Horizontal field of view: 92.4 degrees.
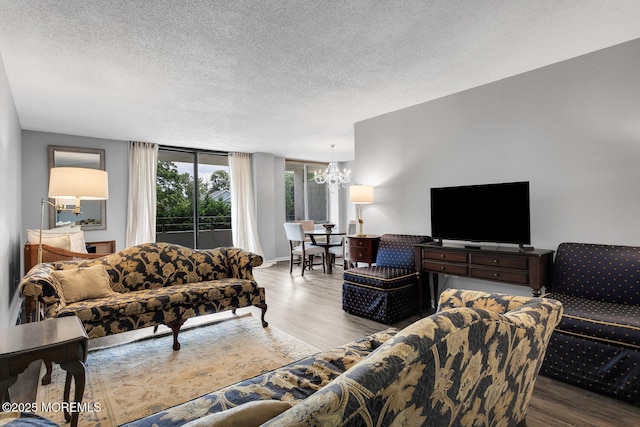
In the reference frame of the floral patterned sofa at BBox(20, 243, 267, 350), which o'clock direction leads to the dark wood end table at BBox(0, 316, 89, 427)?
The dark wood end table is roughly at 2 o'clock from the floral patterned sofa.

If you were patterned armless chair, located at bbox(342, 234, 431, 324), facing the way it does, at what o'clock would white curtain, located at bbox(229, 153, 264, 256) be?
The white curtain is roughly at 3 o'clock from the patterned armless chair.

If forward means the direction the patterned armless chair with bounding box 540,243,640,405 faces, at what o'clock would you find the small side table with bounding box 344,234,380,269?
The small side table is roughly at 2 o'clock from the patterned armless chair.

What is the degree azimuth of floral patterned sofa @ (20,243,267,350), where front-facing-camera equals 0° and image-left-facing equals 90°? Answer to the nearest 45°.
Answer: approximately 315°

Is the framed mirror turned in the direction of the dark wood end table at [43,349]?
yes

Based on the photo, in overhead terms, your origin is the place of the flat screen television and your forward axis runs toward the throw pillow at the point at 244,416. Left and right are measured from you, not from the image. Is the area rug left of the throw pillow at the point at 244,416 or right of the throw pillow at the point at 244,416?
right

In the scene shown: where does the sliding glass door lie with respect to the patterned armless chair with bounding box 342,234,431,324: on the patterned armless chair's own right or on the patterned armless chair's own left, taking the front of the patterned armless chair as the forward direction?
on the patterned armless chair's own right

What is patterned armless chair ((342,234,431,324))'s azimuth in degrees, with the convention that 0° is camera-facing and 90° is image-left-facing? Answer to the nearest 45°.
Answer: approximately 45°

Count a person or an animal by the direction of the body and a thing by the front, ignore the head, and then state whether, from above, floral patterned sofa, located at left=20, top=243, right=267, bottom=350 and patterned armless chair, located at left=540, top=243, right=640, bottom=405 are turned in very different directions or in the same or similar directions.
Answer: very different directions
